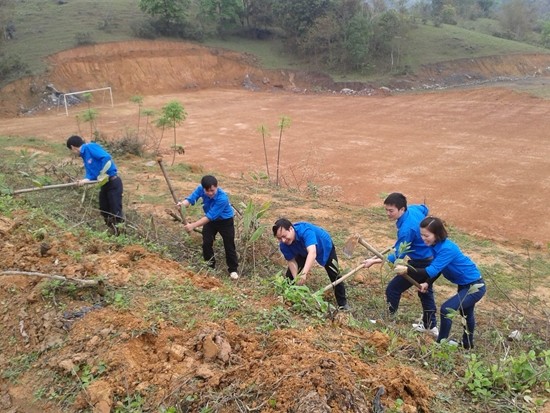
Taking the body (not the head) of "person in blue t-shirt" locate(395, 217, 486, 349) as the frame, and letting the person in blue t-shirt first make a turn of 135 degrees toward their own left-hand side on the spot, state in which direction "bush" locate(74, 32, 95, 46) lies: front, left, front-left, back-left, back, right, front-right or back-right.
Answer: back

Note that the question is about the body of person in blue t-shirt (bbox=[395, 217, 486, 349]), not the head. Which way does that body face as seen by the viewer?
to the viewer's left

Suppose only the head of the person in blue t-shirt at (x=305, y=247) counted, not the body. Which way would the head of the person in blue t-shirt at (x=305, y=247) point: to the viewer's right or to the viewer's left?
to the viewer's left

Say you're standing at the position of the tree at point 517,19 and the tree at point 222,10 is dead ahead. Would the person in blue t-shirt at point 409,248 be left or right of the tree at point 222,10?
left

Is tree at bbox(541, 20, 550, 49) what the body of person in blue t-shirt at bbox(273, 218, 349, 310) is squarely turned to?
no

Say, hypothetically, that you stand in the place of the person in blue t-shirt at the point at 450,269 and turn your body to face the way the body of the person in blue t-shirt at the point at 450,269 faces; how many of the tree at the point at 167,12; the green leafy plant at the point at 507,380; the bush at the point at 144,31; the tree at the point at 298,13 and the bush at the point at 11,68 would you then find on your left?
1

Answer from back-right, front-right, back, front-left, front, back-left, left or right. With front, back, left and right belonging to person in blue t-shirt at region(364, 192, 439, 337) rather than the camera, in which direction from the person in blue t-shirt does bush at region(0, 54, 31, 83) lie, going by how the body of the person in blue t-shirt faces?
right

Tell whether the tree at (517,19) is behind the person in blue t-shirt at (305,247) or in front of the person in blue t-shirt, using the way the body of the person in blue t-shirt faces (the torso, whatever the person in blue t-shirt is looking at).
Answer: behind

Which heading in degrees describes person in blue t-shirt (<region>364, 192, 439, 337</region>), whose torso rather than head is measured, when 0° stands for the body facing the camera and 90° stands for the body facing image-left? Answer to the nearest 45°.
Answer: approximately 45°

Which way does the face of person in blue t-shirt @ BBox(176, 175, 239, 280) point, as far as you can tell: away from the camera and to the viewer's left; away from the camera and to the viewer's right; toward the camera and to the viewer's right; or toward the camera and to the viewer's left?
toward the camera and to the viewer's left

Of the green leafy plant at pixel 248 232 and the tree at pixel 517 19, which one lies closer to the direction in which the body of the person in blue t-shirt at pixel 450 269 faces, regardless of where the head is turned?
the green leafy plant

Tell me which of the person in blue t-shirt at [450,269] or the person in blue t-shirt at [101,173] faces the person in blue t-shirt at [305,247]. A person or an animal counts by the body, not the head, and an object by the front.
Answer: the person in blue t-shirt at [450,269]

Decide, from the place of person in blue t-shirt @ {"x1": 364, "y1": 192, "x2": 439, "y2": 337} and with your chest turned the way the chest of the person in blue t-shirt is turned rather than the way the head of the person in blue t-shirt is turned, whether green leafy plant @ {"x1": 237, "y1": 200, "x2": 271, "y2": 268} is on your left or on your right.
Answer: on your right
